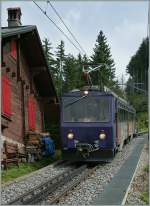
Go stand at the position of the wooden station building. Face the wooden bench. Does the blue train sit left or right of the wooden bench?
left

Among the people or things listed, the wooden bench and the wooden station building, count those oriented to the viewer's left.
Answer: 0

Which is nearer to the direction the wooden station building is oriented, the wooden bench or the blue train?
the blue train

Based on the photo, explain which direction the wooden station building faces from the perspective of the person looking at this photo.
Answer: facing the viewer and to the right of the viewer

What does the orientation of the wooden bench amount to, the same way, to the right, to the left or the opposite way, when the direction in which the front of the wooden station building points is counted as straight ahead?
the same way

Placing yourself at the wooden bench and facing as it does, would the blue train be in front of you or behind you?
in front

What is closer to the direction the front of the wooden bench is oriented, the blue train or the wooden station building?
the blue train

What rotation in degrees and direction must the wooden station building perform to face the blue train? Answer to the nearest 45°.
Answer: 0° — it already faces it
